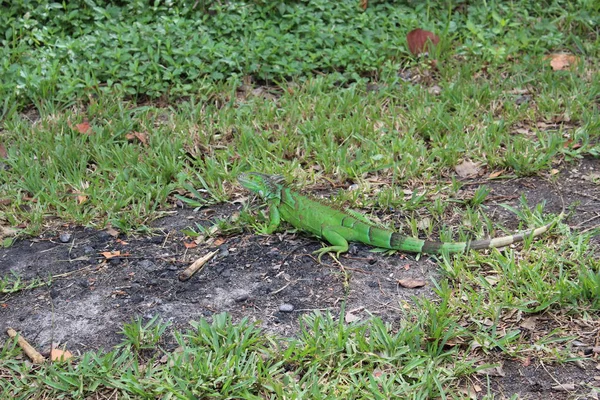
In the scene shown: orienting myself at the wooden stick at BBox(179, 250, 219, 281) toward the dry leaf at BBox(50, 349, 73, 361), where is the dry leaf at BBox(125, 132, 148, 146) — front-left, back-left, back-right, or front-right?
back-right

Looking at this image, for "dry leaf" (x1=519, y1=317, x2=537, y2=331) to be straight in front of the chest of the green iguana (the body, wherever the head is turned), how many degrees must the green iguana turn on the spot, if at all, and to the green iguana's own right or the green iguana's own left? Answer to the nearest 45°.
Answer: approximately 135° to the green iguana's own left

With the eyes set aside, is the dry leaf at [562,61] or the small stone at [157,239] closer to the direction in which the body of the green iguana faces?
the small stone

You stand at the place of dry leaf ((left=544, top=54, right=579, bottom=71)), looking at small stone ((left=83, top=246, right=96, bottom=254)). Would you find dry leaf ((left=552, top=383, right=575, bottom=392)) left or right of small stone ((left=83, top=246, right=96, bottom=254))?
left

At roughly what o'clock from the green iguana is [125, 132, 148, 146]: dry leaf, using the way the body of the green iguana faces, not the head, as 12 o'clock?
The dry leaf is roughly at 1 o'clock from the green iguana.

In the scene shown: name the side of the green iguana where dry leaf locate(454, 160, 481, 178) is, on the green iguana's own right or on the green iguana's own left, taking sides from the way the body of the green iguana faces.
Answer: on the green iguana's own right

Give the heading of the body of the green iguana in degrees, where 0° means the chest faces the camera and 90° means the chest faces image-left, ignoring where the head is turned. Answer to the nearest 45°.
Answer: approximately 90°

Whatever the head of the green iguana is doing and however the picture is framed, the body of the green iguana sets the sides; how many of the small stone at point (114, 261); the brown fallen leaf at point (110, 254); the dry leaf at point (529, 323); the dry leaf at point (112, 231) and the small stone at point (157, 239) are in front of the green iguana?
4

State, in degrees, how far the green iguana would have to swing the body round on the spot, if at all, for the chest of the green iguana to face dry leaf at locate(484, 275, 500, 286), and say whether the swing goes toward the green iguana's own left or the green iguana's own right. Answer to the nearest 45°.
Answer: approximately 180°

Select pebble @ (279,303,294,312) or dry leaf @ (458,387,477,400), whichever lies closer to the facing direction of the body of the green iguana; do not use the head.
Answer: the pebble

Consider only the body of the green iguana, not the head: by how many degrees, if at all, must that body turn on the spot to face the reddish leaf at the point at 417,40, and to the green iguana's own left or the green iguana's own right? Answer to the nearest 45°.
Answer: approximately 90° to the green iguana's own right
